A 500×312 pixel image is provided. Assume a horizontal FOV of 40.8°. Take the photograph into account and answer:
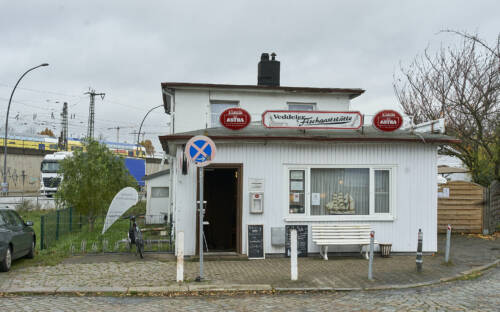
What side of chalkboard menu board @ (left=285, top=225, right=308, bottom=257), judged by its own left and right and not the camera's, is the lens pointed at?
front

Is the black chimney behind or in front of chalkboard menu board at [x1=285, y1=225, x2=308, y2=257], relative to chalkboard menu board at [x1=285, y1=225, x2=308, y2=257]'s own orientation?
behind

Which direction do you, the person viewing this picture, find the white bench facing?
facing the viewer

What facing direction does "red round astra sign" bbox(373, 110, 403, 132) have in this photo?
toward the camera

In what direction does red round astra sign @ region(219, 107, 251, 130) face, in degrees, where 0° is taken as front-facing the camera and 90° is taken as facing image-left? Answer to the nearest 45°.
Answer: approximately 0°

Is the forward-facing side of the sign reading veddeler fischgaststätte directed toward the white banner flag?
no

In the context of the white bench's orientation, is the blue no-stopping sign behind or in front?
in front

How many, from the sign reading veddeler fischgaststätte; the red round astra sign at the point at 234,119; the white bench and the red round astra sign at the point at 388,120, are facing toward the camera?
4

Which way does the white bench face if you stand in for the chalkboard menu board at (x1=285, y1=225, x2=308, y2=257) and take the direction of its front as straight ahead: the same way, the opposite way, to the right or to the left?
the same way

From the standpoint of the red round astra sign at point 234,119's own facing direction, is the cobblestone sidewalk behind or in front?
in front

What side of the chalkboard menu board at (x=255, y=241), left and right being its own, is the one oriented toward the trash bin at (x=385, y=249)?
left

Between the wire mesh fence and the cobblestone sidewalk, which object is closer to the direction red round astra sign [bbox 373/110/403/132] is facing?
the cobblestone sidewalk

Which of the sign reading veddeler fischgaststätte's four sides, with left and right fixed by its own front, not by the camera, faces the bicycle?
right
